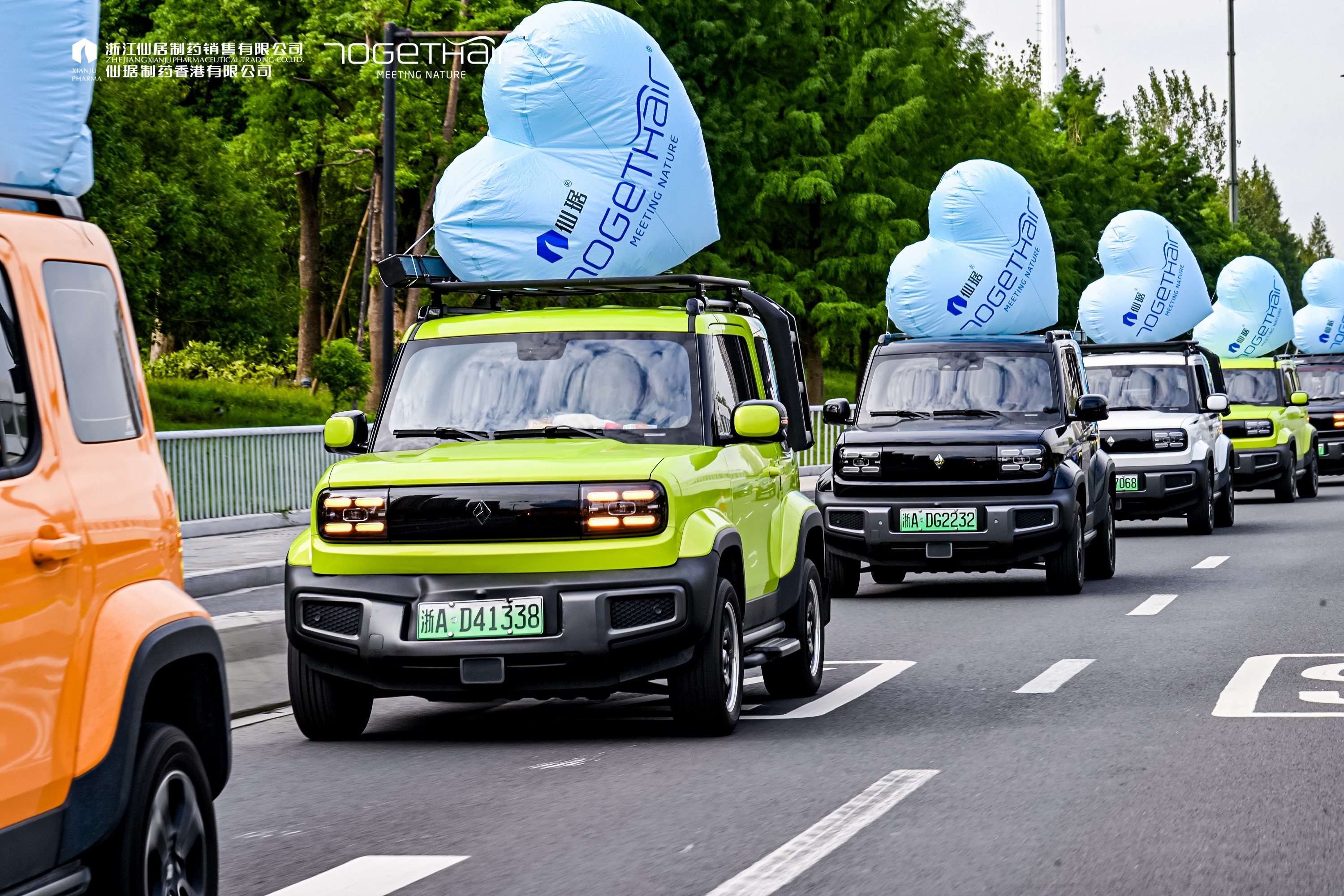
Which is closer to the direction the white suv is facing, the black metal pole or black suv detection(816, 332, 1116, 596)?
the black suv

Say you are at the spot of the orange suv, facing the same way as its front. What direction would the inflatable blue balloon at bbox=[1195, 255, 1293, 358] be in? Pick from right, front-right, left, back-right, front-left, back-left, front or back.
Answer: back

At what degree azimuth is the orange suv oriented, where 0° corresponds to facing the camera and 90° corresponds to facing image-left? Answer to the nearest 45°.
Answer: approximately 45°

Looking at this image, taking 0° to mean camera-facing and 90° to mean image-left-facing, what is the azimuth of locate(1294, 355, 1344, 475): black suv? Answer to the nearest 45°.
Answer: approximately 0°

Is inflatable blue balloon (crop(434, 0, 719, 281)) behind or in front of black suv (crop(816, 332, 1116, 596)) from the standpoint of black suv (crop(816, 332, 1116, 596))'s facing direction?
in front

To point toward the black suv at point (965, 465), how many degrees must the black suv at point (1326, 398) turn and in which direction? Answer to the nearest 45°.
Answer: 0° — it already faces it

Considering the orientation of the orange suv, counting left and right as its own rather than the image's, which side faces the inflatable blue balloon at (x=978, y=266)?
back

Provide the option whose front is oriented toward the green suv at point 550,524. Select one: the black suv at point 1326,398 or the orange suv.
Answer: the black suv
